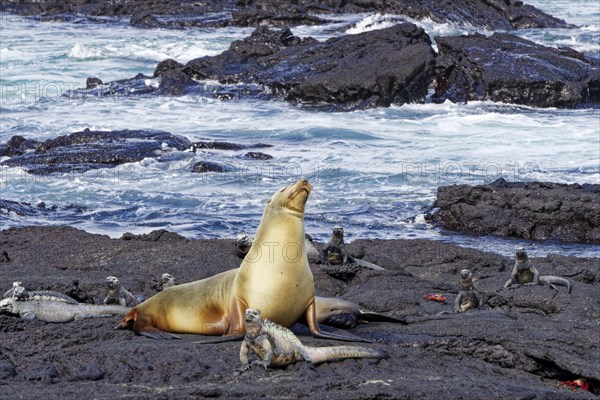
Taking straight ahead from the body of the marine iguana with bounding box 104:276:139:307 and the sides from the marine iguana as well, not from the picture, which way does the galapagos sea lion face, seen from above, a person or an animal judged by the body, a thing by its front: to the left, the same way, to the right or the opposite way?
to the left

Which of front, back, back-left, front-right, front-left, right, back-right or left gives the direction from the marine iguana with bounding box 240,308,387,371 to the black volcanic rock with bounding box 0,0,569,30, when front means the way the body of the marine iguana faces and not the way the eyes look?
back-right

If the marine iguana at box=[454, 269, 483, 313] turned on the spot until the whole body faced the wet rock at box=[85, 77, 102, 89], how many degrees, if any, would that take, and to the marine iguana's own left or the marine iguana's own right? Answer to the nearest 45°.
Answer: approximately 135° to the marine iguana's own right

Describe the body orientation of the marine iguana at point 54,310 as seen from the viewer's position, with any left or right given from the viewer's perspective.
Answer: facing to the left of the viewer

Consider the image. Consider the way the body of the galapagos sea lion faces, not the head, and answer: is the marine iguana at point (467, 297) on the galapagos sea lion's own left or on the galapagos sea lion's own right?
on the galapagos sea lion's own left

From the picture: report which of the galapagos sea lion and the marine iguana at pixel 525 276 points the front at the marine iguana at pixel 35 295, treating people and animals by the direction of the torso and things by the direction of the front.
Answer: the marine iguana at pixel 525 276

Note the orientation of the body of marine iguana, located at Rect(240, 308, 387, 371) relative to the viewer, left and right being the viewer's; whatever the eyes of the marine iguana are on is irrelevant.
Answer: facing the viewer and to the left of the viewer

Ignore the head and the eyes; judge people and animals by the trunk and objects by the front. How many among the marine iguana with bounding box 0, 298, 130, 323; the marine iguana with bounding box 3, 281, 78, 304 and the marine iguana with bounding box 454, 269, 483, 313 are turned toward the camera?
1

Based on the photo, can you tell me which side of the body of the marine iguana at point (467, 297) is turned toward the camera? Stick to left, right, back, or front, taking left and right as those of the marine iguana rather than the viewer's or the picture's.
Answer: front

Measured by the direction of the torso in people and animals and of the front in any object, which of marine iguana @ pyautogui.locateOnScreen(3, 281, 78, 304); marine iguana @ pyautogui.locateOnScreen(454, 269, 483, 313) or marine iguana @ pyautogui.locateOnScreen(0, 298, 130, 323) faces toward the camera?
marine iguana @ pyautogui.locateOnScreen(454, 269, 483, 313)

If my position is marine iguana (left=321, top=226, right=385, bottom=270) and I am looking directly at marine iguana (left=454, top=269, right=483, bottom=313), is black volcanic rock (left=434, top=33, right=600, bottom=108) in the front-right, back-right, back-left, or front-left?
back-left

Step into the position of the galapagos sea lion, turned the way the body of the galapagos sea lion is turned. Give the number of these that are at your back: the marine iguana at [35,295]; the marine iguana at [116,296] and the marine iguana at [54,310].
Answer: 3

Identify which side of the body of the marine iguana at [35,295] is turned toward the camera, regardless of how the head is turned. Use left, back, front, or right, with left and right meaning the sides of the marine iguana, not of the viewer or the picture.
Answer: left
